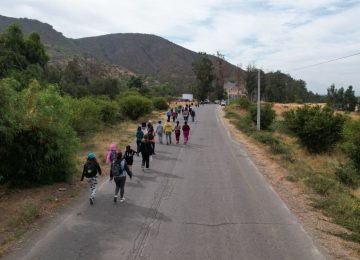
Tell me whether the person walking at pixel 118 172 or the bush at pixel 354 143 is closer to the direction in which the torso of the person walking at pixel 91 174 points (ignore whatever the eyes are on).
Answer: the bush

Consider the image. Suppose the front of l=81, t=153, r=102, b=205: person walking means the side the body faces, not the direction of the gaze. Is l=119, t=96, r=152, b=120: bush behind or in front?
in front

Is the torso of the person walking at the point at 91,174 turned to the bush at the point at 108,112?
yes

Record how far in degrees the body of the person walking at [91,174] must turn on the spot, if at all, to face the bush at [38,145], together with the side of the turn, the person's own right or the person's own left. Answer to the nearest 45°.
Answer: approximately 45° to the person's own left

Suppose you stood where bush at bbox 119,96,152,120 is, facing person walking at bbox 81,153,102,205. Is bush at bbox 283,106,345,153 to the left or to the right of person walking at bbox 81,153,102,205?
left

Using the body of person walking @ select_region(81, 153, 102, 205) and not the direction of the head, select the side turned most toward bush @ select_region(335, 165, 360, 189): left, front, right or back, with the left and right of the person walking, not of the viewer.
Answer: right

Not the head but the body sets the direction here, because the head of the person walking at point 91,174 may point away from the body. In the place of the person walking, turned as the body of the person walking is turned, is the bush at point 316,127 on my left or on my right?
on my right

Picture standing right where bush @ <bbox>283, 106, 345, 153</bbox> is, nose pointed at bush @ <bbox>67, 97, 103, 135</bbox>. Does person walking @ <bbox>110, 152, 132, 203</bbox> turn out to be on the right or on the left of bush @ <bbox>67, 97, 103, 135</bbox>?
left

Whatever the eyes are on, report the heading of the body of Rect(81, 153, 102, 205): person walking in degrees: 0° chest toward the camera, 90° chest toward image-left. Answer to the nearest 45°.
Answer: approximately 180°

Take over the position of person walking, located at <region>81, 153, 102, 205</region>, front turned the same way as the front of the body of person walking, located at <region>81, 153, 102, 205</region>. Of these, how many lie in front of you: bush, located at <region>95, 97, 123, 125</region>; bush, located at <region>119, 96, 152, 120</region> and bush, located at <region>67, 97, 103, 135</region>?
3

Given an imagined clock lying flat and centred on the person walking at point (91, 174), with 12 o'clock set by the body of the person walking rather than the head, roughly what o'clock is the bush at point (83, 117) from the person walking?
The bush is roughly at 12 o'clock from the person walking.
